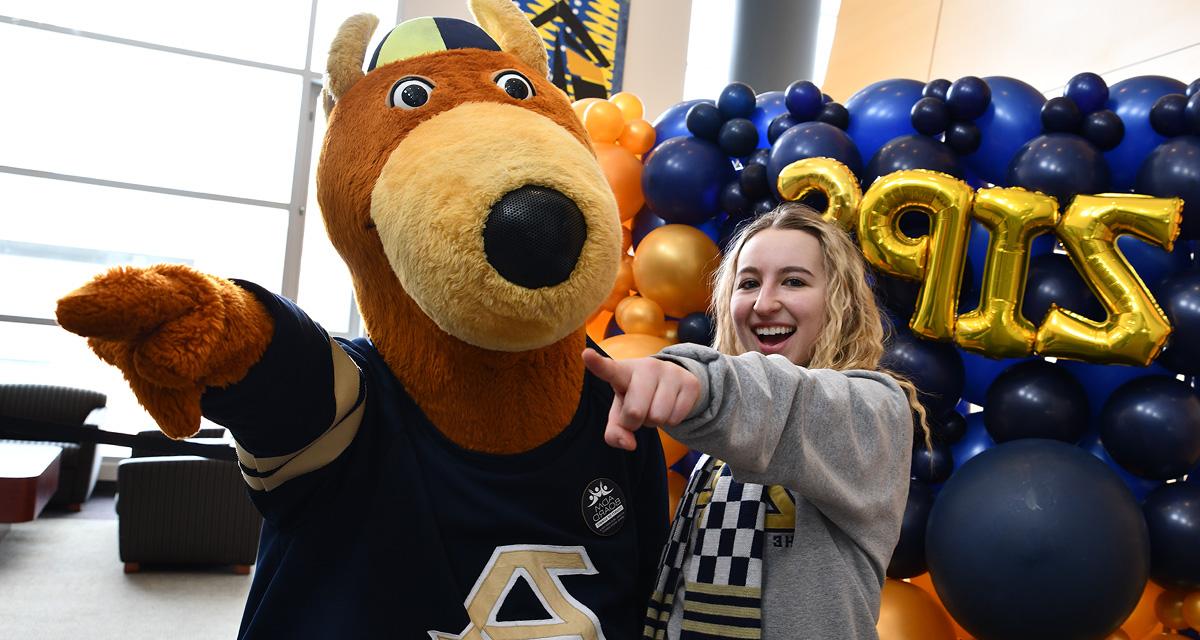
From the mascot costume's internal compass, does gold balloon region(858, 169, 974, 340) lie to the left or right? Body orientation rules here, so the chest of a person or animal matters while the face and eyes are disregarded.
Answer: on its left

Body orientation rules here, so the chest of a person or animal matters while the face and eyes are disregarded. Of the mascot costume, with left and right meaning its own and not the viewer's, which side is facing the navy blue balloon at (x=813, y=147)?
left

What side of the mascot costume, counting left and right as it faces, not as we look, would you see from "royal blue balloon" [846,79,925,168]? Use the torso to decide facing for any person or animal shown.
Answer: left

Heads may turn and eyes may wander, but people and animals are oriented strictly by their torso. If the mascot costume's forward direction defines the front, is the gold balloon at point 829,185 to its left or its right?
on its left

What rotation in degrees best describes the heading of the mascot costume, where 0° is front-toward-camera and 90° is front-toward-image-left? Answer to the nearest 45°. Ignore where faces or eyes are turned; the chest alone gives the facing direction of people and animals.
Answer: approximately 315°

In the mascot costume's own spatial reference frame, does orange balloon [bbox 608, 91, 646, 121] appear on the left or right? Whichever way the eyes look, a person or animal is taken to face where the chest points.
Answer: on its left

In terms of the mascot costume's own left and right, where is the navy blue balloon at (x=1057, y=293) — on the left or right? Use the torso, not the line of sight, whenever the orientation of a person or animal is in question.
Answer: on its left

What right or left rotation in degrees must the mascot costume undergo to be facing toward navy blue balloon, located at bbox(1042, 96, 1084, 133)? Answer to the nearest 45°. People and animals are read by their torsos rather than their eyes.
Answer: approximately 90° to its left
